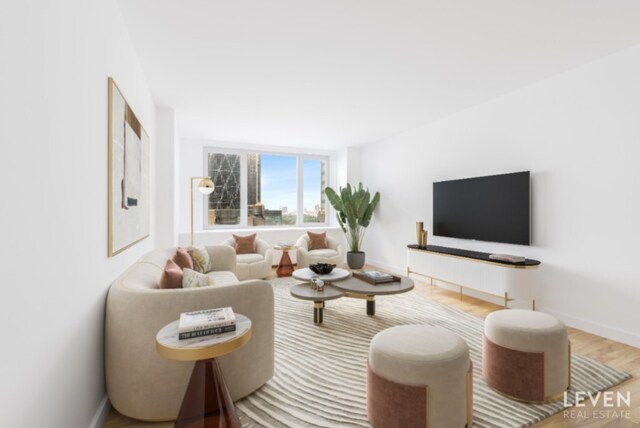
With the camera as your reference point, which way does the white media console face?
facing the viewer and to the left of the viewer

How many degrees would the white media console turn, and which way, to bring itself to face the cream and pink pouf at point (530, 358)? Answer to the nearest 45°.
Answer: approximately 45° to its left

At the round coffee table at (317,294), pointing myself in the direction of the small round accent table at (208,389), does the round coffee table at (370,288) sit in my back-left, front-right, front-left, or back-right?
back-left

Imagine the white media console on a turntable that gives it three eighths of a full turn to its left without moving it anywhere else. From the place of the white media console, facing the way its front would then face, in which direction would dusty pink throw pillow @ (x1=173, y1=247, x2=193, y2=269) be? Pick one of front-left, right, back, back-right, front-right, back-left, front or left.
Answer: back-right

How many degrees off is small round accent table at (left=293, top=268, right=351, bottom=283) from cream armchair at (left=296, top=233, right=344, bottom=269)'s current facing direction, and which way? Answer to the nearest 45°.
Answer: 0° — it already faces it

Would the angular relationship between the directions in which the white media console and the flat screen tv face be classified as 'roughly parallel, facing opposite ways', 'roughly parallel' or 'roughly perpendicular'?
roughly parallel

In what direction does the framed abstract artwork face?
to the viewer's right

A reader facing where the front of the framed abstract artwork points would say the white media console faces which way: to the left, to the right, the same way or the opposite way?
the opposite way

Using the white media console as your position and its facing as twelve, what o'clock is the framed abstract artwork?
The framed abstract artwork is roughly at 12 o'clock from the white media console.

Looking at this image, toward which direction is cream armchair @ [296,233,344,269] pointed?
toward the camera

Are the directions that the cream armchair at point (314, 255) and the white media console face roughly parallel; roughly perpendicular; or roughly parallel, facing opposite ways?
roughly perpendicular

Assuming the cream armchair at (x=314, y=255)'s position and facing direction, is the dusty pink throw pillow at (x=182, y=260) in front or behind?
in front

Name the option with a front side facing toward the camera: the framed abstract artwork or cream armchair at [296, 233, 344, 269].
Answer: the cream armchair

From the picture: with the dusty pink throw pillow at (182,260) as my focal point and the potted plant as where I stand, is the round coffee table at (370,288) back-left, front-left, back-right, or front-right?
front-left

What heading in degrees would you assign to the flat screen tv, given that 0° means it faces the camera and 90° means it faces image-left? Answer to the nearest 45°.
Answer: approximately 45°

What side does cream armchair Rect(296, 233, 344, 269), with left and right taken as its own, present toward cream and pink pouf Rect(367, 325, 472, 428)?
front

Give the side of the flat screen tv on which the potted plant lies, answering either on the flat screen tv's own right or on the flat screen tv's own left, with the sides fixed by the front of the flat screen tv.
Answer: on the flat screen tv's own right

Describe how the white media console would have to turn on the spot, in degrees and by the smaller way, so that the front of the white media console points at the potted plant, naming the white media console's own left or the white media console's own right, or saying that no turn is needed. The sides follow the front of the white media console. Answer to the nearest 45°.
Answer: approximately 90° to the white media console's own right

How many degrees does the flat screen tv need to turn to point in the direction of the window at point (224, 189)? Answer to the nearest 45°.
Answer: approximately 45° to its right

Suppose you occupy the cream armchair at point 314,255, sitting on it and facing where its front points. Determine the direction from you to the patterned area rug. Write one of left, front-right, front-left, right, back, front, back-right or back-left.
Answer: front
